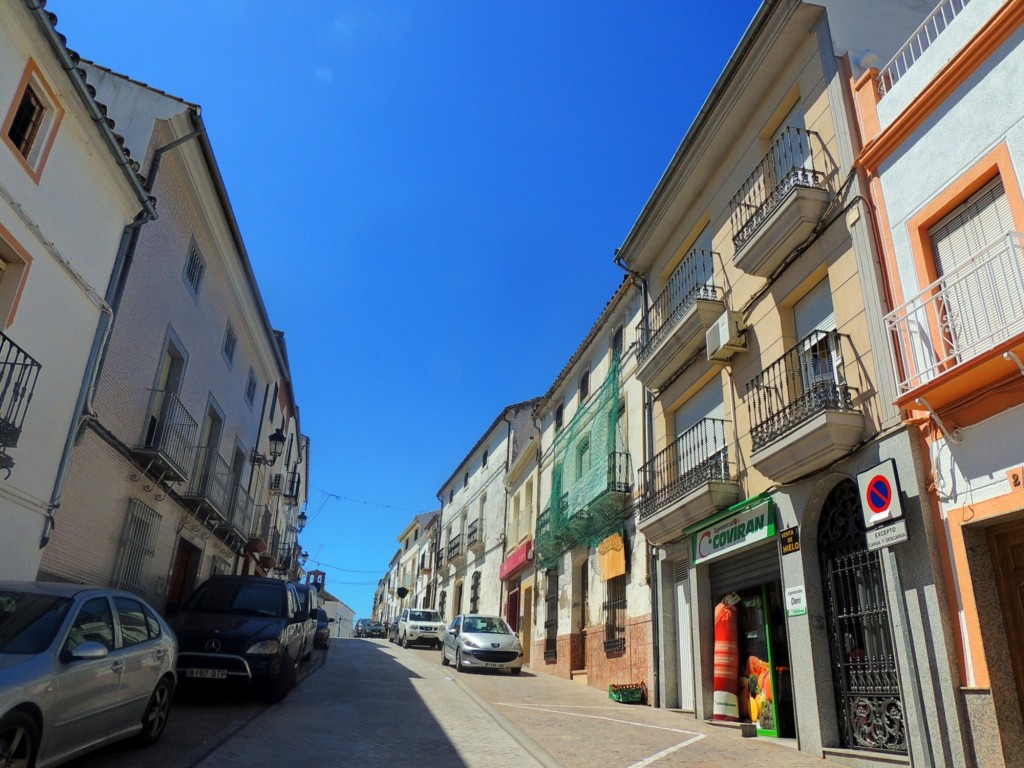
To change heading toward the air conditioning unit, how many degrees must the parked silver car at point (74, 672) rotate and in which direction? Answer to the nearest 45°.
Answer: approximately 135° to its left

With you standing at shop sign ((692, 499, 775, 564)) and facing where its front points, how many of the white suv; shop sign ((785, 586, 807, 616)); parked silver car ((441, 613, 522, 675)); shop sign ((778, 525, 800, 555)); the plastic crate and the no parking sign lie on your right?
3

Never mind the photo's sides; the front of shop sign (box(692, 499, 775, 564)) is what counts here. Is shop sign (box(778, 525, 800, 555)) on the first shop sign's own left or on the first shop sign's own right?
on the first shop sign's own left

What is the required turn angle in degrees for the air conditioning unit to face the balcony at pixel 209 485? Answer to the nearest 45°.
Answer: approximately 45° to its right

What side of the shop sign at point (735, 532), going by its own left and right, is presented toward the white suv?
right

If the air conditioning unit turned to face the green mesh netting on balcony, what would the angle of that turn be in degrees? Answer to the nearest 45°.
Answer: approximately 90° to its right
